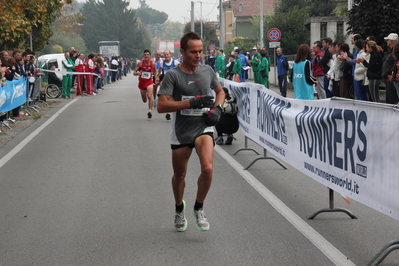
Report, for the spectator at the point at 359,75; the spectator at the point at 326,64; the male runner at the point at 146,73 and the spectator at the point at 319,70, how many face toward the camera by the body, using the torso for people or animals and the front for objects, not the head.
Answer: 1

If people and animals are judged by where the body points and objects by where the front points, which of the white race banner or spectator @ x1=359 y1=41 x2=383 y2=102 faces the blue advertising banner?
the spectator

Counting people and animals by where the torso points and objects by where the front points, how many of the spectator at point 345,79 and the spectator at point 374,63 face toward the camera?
0

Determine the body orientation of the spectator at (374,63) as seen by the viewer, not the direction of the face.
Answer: to the viewer's left

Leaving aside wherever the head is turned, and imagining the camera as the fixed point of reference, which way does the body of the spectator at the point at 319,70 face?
to the viewer's left

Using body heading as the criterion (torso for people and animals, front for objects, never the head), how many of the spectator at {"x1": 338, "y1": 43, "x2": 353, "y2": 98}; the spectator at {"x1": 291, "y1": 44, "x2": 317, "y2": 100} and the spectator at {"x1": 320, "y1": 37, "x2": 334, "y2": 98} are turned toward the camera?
0

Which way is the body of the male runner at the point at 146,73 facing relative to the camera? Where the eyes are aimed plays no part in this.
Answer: toward the camera

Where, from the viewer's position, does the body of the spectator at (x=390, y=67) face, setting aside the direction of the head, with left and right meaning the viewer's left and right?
facing to the left of the viewer

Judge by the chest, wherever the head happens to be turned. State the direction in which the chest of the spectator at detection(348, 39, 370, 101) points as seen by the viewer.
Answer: to the viewer's left

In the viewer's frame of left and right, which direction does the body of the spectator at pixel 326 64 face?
facing to the left of the viewer

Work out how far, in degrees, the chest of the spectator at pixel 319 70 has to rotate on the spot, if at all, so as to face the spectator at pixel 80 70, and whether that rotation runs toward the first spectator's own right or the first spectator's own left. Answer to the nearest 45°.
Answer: approximately 45° to the first spectator's own right

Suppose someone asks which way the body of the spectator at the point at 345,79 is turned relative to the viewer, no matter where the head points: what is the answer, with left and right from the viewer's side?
facing to the left of the viewer

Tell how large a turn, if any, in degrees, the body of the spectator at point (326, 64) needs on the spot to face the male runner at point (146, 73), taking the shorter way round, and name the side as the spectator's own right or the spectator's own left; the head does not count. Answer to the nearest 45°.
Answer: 0° — they already face them

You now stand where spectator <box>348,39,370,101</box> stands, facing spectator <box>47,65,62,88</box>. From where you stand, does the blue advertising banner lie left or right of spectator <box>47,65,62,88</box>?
left
